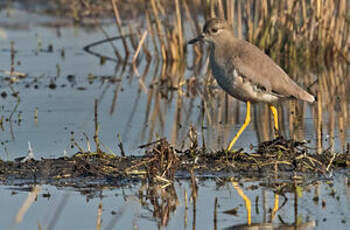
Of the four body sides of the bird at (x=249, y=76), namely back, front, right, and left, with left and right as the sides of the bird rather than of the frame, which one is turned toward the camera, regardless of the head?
left
